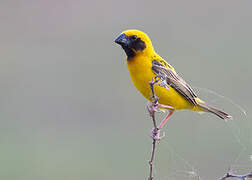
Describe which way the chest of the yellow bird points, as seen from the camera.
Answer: to the viewer's left
